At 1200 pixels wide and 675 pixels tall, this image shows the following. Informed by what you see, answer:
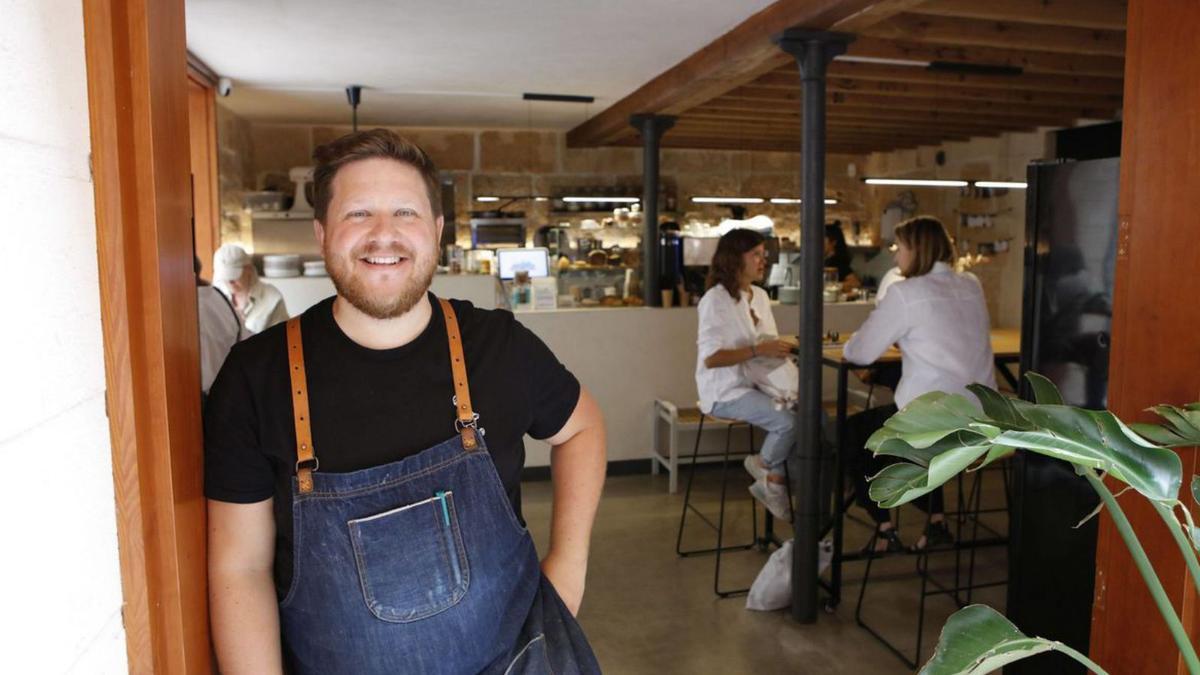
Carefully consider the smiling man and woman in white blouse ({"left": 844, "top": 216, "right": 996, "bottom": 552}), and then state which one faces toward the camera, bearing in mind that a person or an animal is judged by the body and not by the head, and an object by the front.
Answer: the smiling man

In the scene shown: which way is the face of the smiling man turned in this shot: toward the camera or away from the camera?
toward the camera

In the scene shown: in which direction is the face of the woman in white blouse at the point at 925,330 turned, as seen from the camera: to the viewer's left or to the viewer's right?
to the viewer's left

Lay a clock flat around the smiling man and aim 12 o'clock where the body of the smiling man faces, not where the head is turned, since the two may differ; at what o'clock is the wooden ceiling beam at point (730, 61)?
The wooden ceiling beam is roughly at 7 o'clock from the smiling man.

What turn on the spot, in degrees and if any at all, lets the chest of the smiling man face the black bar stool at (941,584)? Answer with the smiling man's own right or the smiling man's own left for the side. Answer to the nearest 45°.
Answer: approximately 135° to the smiling man's own left

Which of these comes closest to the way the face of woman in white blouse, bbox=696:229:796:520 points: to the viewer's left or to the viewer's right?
to the viewer's right

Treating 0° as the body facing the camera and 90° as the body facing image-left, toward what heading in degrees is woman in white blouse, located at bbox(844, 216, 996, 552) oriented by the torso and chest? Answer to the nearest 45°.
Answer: approximately 135°

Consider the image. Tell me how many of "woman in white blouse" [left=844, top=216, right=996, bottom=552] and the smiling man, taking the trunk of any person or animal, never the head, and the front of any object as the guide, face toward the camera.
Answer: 1

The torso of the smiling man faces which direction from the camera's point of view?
toward the camera

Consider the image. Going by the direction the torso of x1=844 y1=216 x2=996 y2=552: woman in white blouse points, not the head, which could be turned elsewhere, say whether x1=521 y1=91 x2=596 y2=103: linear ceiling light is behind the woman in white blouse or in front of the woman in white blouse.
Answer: in front

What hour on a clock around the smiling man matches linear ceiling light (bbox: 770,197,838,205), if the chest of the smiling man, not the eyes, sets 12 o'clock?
The linear ceiling light is roughly at 7 o'clock from the smiling man.

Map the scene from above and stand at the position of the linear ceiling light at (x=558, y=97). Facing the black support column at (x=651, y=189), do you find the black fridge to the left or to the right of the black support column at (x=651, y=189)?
right

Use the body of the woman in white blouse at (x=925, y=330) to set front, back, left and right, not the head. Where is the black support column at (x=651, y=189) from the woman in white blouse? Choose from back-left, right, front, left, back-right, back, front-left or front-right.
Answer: front

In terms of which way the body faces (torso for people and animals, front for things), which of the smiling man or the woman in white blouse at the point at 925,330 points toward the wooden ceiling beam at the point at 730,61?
the woman in white blouse

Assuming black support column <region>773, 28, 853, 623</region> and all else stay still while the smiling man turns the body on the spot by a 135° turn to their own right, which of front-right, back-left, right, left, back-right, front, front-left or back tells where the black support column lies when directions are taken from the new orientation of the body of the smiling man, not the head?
right

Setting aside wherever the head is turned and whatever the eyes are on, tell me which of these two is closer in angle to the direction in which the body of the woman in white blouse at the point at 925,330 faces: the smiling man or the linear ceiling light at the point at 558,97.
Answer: the linear ceiling light

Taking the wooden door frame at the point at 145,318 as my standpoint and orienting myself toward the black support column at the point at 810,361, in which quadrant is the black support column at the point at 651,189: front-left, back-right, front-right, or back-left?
front-left
